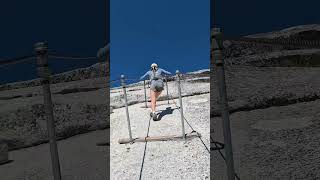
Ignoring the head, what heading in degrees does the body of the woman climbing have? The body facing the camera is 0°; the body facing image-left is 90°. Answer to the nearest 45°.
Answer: approximately 180°
